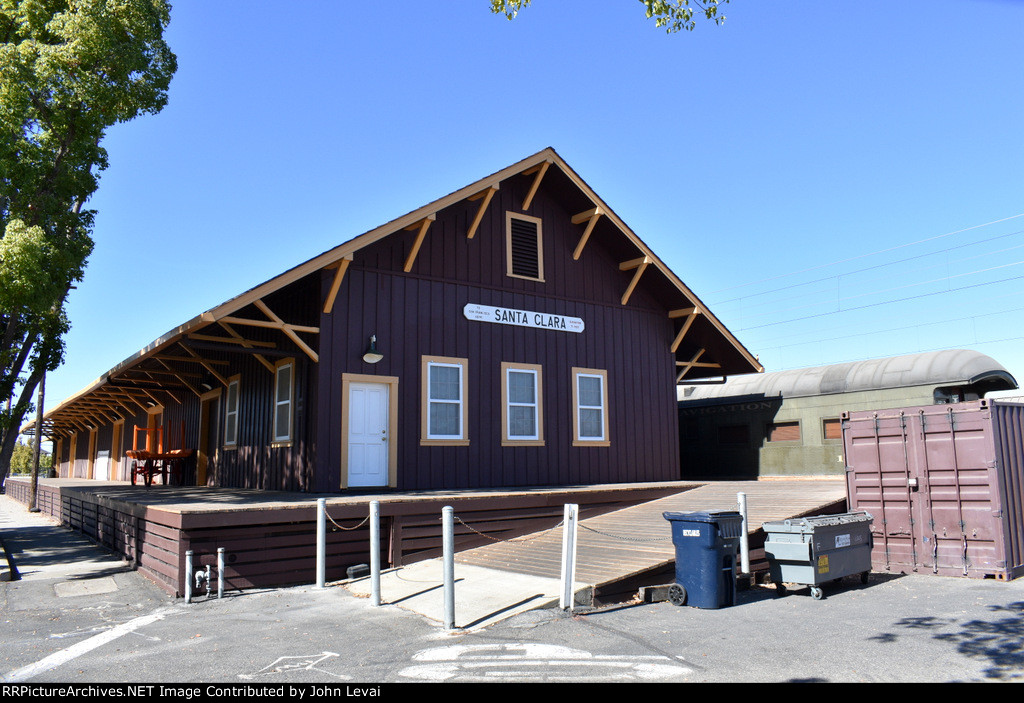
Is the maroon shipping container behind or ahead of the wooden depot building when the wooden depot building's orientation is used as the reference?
ahead

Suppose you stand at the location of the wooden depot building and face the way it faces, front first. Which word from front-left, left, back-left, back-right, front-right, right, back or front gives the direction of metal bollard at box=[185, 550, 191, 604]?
right

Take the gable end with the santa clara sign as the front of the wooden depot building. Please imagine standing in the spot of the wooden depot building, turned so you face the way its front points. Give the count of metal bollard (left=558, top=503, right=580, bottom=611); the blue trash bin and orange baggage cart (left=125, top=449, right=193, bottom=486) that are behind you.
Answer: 1

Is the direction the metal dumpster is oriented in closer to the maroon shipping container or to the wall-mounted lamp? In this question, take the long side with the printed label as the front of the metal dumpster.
the maroon shipping container

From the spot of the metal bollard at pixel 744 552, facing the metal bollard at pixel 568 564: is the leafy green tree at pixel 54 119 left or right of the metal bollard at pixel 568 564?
right

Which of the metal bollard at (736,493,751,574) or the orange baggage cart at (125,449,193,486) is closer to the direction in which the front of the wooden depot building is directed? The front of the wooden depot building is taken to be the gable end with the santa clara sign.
the metal bollard

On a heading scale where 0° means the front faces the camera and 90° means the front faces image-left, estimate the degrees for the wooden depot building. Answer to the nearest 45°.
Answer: approximately 315°

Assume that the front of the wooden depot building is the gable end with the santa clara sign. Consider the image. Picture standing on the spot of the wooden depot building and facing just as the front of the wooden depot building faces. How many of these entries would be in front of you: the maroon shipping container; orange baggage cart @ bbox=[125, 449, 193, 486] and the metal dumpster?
2

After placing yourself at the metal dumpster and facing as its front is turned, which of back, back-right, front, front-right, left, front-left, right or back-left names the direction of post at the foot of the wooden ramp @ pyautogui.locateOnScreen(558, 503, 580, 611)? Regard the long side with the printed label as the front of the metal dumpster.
right

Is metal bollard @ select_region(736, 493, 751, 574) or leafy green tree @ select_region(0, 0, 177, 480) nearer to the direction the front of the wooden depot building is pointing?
the metal bollard

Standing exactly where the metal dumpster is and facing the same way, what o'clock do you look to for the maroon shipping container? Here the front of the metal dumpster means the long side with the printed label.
The maroon shipping container is roughly at 9 o'clock from the metal dumpster.
